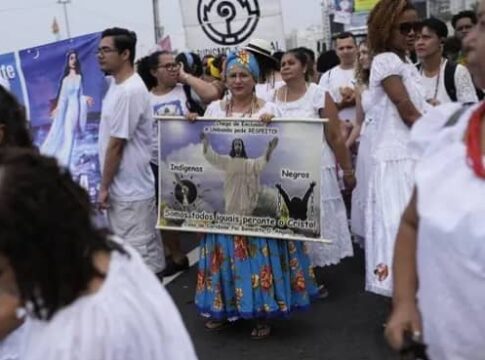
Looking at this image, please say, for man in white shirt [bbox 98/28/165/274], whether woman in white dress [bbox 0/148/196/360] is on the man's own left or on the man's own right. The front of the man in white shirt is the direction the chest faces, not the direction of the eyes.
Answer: on the man's own left

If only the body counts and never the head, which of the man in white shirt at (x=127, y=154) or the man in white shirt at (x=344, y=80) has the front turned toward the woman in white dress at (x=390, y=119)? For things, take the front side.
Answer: the man in white shirt at (x=344, y=80)

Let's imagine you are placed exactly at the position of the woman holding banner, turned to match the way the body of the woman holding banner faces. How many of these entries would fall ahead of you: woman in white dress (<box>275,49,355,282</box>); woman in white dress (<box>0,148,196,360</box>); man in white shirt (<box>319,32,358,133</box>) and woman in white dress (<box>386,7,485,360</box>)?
2

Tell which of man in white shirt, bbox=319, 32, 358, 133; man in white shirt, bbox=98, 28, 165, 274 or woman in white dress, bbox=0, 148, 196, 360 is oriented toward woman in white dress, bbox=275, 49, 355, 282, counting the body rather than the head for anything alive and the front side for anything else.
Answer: man in white shirt, bbox=319, 32, 358, 133

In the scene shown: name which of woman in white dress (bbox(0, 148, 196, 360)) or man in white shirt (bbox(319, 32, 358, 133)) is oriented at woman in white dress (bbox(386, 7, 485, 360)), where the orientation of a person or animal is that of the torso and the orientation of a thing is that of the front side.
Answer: the man in white shirt

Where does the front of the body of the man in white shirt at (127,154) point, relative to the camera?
to the viewer's left

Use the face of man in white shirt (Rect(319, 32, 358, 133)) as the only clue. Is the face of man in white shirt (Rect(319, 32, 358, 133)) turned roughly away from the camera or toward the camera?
toward the camera

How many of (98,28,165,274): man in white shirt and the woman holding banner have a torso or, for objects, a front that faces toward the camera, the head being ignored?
1

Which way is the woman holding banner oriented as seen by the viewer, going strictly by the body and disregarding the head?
toward the camera

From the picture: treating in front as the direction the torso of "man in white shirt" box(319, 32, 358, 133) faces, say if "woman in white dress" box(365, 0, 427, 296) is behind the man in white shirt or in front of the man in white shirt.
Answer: in front

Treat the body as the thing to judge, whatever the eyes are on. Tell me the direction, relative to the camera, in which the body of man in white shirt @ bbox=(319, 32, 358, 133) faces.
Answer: toward the camera

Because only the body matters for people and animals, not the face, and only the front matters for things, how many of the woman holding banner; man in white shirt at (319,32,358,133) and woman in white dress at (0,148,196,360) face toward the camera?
2

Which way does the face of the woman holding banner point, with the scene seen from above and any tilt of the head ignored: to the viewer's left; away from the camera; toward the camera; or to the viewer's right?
toward the camera
